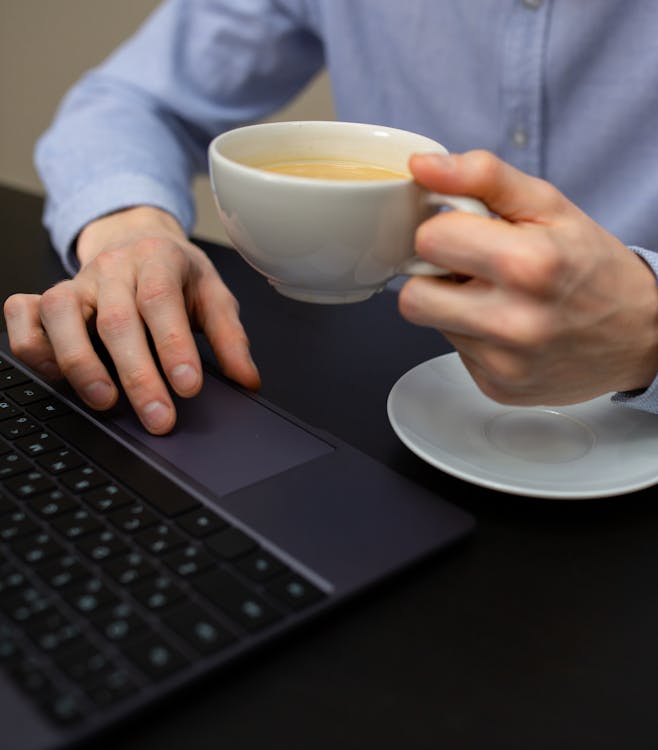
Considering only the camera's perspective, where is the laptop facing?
facing away from the viewer and to the right of the viewer
